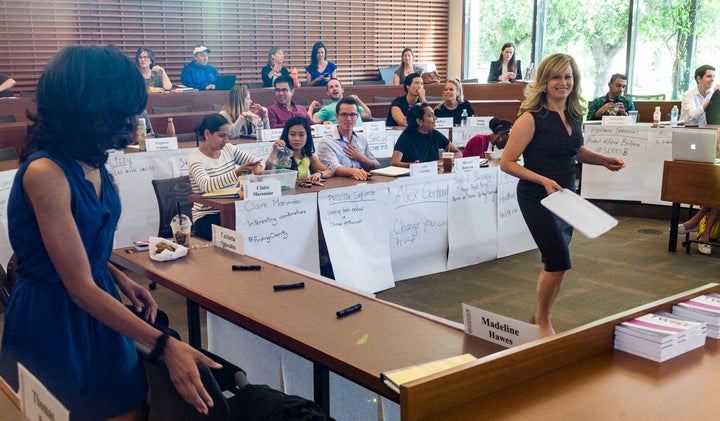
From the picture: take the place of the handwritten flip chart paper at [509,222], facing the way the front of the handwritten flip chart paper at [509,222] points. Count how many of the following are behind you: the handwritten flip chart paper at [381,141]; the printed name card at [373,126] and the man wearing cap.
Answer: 3

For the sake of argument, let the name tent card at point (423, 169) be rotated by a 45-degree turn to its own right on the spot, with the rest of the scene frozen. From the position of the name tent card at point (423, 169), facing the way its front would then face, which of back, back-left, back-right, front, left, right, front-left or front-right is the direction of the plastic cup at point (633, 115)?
back

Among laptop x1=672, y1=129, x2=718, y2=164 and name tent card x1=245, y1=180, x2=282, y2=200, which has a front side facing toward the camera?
the name tent card

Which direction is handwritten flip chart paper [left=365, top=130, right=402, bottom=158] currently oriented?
toward the camera

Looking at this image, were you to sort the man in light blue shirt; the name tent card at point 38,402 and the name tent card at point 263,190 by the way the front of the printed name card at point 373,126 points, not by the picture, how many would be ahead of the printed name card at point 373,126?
3

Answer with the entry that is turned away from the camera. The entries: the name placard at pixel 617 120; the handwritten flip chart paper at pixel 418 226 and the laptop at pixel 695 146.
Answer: the laptop

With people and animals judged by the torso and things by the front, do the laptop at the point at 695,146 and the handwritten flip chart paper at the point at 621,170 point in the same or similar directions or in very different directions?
very different directions

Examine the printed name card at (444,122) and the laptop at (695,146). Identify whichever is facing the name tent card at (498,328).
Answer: the printed name card

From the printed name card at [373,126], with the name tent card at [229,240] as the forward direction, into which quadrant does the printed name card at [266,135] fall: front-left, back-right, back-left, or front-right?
front-right

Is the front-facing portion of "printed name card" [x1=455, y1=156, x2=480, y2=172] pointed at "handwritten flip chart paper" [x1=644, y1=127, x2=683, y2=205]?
no

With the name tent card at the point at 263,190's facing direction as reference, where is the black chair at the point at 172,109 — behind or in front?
behind

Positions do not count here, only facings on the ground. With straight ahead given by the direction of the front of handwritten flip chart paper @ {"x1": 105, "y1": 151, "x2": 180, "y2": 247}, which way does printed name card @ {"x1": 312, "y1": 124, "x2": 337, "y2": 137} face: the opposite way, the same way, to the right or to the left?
the same way

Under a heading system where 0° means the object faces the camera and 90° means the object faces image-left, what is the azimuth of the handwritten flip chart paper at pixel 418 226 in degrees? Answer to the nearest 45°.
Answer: approximately 315°

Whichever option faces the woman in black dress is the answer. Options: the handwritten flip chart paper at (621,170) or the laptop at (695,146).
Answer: the handwritten flip chart paper

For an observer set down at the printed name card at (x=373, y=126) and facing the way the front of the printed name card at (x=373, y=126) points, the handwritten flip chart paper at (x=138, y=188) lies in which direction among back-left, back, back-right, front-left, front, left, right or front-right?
front-right

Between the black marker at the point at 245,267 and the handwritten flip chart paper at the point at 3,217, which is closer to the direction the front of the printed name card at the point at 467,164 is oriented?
the black marker

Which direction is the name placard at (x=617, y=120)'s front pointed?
toward the camera

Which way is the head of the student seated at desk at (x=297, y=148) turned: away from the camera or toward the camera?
toward the camera

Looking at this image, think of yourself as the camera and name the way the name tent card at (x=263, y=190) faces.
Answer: facing the viewer

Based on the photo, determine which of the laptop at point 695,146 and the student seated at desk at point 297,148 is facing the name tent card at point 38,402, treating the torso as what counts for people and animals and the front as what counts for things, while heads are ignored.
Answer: the student seated at desk

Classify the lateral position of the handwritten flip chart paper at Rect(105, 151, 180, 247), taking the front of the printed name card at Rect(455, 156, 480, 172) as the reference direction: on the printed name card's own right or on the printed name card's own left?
on the printed name card's own right

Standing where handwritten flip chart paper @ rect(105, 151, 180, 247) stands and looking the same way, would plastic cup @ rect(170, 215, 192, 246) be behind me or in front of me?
in front

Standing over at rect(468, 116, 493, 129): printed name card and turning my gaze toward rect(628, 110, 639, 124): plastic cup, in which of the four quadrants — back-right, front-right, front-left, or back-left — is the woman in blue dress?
back-right
